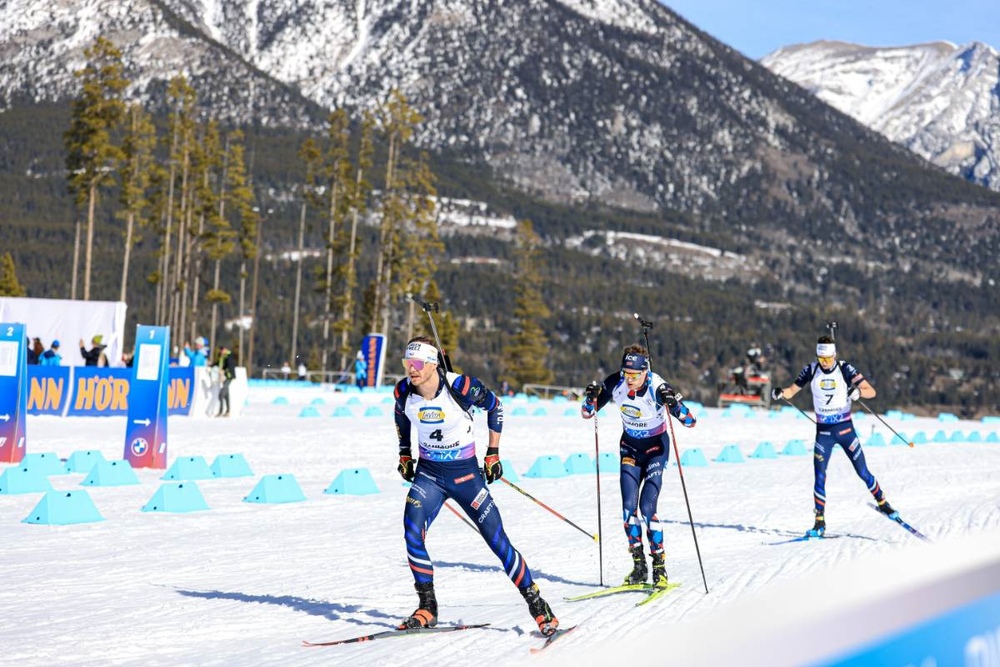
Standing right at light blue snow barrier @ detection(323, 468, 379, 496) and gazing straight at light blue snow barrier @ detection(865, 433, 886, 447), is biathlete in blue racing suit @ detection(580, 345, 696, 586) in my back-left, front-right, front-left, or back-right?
back-right

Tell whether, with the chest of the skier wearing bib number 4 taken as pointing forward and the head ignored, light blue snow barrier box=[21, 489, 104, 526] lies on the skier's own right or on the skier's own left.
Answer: on the skier's own right

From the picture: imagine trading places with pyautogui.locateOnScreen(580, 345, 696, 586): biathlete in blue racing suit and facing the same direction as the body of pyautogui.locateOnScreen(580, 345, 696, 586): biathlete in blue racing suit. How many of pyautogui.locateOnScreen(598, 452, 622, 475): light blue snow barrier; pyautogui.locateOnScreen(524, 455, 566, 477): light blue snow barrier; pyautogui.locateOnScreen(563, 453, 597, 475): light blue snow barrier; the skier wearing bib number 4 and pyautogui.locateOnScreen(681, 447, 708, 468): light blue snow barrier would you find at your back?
4

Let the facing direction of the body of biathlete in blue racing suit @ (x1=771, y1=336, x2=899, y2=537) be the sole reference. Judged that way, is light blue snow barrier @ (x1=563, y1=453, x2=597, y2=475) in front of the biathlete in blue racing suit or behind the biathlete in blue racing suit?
behind

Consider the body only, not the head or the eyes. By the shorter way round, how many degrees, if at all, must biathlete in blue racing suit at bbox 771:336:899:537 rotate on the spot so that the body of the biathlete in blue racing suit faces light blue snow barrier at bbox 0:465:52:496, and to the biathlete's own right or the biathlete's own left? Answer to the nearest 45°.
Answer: approximately 90° to the biathlete's own right

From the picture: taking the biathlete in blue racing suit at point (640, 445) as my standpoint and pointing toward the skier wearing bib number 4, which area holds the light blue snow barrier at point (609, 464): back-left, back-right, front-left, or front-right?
back-right

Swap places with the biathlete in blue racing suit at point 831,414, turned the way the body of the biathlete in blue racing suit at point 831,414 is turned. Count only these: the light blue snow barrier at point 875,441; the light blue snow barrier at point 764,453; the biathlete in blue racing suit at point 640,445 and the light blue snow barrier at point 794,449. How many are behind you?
3

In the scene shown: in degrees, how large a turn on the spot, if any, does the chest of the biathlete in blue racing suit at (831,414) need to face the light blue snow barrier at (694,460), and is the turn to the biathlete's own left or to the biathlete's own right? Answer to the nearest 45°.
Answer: approximately 180°

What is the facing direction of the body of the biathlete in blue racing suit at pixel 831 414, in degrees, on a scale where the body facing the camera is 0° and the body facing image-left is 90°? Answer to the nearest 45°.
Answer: approximately 0°

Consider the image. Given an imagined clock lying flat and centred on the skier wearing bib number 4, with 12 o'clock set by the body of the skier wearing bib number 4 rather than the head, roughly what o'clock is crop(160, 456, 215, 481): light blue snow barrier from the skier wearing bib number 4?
The light blue snow barrier is roughly at 4 o'clock from the skier wearing bib number 4.

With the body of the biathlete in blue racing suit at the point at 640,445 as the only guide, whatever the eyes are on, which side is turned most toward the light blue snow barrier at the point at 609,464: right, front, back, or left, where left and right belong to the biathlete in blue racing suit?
back

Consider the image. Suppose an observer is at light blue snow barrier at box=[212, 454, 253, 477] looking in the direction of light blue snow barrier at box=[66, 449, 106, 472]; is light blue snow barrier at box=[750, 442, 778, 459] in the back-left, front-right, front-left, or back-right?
back-right

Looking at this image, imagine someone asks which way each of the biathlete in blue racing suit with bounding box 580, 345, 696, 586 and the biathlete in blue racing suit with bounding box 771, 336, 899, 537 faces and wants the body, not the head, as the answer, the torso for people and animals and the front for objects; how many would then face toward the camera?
2
